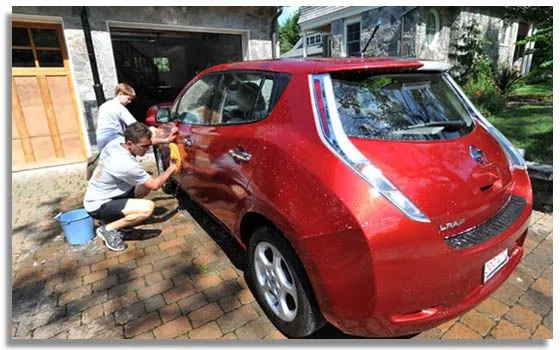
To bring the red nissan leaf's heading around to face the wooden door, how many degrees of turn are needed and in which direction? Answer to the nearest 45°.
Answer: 0° — it already faces it

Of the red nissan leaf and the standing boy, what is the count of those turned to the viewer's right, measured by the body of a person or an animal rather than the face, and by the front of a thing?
1

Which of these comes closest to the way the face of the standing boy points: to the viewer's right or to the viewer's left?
to the viewer's right

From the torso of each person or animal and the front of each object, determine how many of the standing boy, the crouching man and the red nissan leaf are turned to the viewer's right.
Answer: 2

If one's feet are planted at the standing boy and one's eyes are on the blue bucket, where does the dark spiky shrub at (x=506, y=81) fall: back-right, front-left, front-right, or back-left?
back-left

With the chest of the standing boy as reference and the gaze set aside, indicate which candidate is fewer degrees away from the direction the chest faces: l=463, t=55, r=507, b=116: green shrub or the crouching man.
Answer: the green shrub

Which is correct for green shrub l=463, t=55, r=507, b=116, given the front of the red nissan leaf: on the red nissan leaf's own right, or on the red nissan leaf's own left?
on the red nissan leaf's own right

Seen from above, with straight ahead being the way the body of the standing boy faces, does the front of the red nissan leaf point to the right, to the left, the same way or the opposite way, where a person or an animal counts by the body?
to the left

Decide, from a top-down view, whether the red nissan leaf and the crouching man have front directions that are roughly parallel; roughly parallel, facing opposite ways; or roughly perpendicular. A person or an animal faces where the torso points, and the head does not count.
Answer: roughly perpendicular

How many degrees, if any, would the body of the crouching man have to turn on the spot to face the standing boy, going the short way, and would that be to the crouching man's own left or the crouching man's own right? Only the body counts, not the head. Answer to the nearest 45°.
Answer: approximately 90° to the crouching man's own left

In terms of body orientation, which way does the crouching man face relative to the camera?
to the viewer's right

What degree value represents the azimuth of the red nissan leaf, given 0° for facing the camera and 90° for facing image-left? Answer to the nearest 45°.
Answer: approximately 135°

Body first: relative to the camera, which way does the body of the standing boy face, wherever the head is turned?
to the viewer's right

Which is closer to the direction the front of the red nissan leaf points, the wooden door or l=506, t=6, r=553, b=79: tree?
the wooden door
